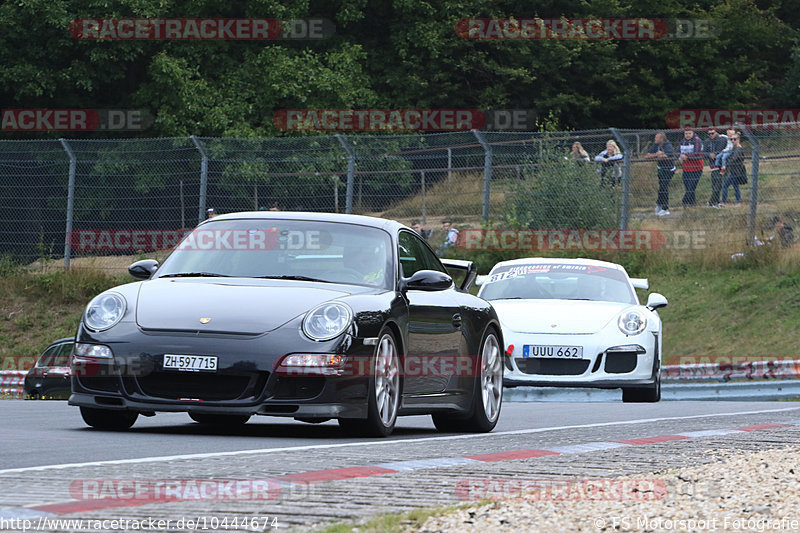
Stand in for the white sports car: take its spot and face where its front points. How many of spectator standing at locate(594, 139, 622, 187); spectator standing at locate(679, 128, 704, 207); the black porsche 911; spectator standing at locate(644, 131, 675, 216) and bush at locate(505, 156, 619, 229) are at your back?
4

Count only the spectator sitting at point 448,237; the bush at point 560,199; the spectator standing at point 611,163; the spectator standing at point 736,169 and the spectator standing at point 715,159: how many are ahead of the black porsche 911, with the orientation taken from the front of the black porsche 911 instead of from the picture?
0

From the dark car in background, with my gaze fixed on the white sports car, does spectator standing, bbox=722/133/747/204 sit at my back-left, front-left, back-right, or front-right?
front-left

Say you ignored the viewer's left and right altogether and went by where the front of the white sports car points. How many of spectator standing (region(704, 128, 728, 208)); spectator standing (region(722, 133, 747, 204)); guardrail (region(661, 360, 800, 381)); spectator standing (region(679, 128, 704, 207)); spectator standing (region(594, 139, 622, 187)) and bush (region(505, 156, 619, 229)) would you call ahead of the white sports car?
0

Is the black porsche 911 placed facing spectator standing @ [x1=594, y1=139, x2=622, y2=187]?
no

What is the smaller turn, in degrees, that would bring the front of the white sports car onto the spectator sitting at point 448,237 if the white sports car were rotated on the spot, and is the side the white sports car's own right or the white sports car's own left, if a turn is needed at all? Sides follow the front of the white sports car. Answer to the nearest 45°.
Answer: approximately 180°

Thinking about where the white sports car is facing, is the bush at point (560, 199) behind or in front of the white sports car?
behind

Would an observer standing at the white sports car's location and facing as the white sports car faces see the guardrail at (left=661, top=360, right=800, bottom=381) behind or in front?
behind

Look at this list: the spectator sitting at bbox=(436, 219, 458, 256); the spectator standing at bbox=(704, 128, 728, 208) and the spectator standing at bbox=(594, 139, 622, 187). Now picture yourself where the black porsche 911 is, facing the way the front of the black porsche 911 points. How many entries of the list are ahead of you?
0

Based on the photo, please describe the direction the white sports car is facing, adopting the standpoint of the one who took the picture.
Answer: facing the viewer

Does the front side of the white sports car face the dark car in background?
no

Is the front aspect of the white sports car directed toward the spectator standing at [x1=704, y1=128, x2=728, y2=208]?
no

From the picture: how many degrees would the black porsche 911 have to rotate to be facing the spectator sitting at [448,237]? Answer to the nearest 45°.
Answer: approximately 135° to its right

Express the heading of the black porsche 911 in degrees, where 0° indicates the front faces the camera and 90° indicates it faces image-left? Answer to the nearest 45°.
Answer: approximately 45°

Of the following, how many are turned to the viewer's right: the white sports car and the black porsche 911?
0

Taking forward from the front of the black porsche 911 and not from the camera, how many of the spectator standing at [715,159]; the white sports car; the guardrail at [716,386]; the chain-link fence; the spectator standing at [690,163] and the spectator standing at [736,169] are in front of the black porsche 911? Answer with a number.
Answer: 0

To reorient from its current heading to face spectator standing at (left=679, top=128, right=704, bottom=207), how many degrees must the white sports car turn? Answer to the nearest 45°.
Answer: approximately 180°

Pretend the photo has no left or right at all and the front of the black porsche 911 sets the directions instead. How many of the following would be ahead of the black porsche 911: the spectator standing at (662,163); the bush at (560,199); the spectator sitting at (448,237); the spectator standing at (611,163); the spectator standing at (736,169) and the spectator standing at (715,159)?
0
